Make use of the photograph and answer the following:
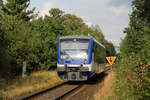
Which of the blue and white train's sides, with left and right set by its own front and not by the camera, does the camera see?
front
